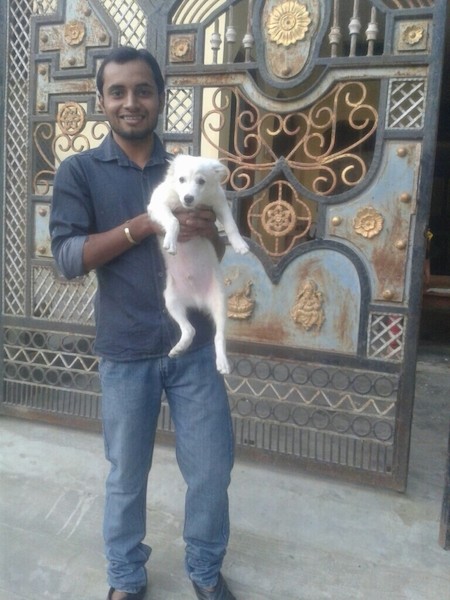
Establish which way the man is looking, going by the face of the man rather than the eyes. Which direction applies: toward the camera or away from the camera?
toward the camera

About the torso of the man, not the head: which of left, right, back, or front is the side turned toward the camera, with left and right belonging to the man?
front
